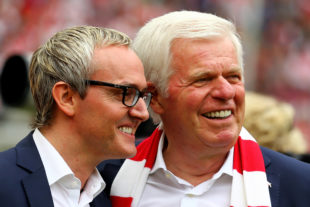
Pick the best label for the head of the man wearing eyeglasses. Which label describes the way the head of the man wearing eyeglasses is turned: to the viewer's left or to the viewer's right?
to the viewer's right

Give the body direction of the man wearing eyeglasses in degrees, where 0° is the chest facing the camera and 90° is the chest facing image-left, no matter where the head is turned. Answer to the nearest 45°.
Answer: approximately 315°
